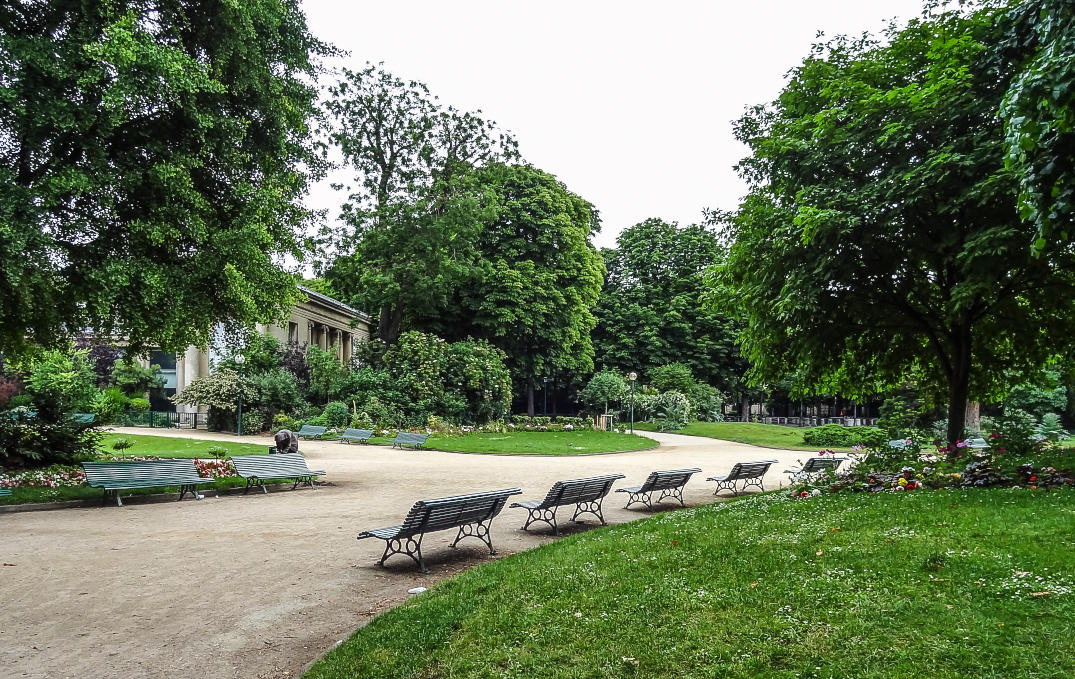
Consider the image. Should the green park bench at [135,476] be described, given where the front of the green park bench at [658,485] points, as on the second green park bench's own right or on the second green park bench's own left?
on the second green park bench's own left

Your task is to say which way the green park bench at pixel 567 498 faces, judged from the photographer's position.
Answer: facing away from the viewer and to the left of the viewer

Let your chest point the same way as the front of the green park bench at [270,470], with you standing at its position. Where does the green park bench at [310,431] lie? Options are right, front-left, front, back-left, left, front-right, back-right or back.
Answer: back-left

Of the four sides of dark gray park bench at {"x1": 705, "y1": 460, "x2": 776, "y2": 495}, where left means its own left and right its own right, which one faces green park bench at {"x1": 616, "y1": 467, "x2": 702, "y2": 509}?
left

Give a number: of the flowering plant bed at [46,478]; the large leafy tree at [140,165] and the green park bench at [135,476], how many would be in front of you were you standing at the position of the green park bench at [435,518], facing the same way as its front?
3

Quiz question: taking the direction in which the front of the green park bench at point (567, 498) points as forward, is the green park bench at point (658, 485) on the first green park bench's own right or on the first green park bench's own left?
on the first green park bench's own right

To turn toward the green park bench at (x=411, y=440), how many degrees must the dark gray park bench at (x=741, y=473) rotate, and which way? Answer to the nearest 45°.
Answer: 0° — it already faces it

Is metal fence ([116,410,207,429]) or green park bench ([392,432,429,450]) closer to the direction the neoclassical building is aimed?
the green park bench

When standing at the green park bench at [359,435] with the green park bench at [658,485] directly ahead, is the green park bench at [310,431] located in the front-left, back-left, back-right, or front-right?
back-right

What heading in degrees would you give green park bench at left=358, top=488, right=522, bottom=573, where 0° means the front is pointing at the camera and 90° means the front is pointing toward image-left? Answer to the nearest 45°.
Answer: approximately 135°
